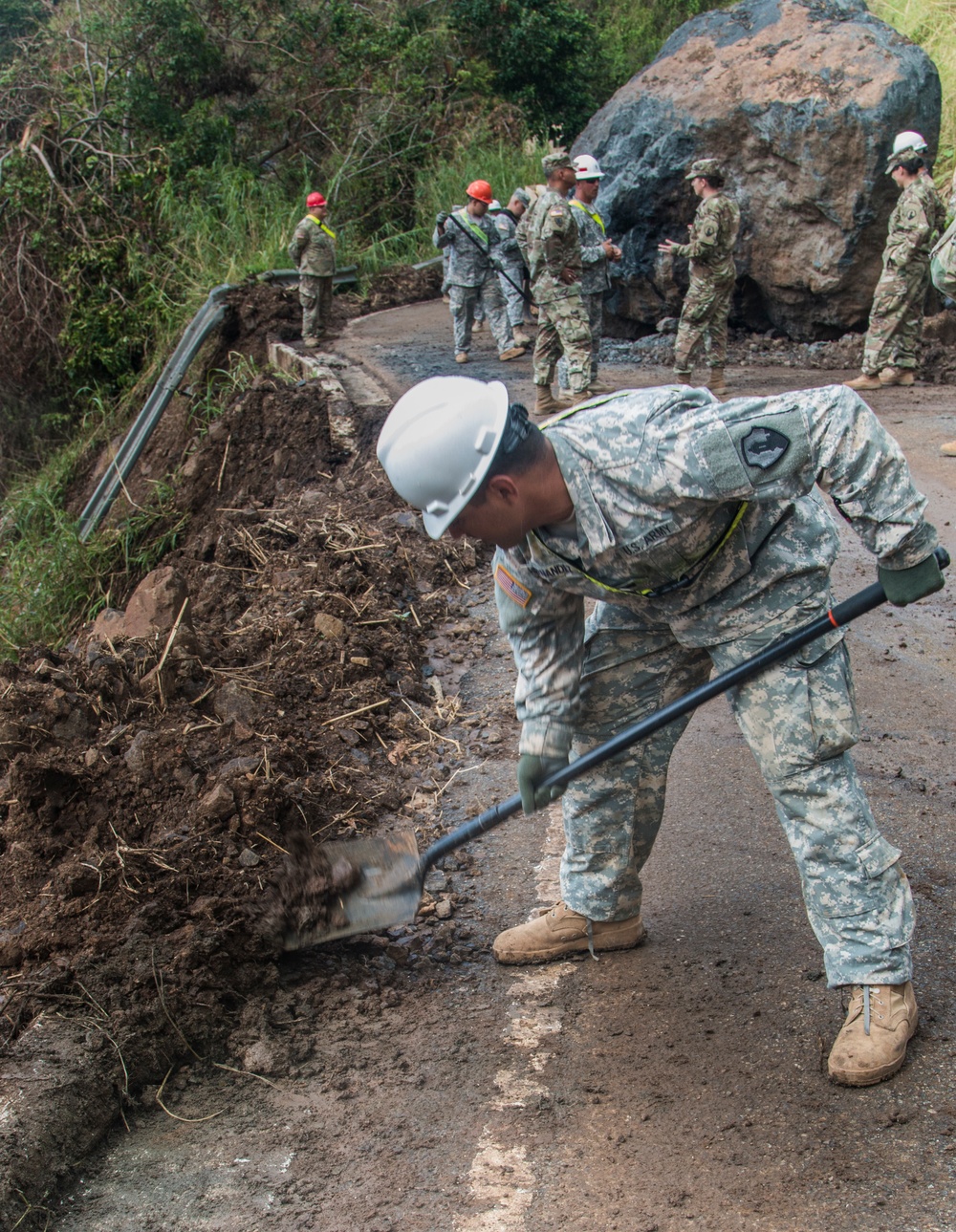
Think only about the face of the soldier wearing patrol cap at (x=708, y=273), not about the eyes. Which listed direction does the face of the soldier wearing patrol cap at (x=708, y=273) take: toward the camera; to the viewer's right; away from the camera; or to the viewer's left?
to the viewer's left

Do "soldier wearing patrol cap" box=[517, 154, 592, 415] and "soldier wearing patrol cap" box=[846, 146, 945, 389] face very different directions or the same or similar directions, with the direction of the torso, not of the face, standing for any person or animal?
very different directions

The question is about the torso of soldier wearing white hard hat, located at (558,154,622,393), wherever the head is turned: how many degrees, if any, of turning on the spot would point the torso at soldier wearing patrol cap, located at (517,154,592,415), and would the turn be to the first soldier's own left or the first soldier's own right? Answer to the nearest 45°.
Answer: approximately 90° to the first soldier's own right

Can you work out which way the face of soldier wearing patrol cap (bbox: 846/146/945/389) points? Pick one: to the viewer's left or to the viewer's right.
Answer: to the viewer's left

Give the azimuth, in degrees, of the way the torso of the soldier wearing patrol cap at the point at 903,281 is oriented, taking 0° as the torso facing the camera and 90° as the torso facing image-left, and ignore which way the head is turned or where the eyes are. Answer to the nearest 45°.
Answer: approximately 90°

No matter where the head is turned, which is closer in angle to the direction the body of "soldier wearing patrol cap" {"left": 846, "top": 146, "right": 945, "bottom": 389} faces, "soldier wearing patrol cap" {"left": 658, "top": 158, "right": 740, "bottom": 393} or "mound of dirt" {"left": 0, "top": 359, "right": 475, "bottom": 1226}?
the soldier wearing patrol cap

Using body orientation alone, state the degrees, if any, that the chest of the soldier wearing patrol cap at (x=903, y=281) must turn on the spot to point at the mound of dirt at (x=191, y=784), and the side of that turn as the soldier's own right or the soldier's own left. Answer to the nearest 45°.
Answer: approximately 90° to the soldier's own left
